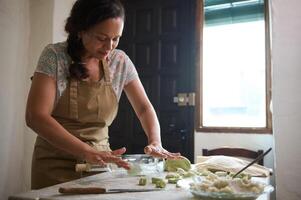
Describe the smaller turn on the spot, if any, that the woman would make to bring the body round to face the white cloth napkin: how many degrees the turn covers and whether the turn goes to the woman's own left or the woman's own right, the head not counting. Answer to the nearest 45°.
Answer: approximately 45° to the woman's own left

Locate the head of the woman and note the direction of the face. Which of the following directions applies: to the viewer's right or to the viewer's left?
to the viewer's right

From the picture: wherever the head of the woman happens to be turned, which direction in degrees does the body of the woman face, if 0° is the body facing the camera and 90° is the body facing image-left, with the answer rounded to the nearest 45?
approximately 315°

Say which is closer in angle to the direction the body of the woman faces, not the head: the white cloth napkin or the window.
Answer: the white cloth napkin

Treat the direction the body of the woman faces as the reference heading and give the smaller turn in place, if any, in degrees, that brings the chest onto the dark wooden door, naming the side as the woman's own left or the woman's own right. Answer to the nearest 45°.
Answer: approximately 135° to the woman's own left

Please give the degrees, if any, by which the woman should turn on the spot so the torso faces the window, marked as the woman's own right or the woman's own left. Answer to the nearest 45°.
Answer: approximately 90° to the woman's own left
